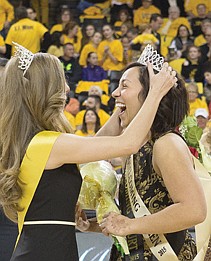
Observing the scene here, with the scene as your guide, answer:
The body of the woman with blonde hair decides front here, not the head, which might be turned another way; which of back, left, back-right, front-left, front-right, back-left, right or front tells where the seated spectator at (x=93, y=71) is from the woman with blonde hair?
front-left

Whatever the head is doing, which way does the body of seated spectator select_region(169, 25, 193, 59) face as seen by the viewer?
toward the camera

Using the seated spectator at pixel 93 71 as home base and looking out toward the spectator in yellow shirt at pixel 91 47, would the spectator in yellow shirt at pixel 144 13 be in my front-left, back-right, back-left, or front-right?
front-right

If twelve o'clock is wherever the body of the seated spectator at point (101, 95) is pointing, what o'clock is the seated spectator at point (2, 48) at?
the seated spectator at point (2, 48) is roughly at 4 o'clock from the seated spectator at point (101, 95).

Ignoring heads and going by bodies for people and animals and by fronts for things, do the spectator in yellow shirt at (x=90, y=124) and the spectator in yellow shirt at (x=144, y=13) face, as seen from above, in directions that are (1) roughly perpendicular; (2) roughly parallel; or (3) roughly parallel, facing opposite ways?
roughly parallel

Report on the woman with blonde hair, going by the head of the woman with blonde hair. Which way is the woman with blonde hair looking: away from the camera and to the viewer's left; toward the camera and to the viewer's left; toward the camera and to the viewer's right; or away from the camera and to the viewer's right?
away from the camera and to the viewer's right

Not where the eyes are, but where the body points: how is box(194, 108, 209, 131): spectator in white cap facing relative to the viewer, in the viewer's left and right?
facing the viewer

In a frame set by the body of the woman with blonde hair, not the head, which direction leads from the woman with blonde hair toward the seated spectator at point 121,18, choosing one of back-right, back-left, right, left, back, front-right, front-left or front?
front-left

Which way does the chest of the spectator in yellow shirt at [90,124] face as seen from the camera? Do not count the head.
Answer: toward the camera

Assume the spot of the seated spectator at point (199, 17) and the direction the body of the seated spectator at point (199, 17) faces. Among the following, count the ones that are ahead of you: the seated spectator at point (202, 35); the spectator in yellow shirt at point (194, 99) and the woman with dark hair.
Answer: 3

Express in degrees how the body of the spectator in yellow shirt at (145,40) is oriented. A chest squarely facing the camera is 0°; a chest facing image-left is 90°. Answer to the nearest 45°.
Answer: approximately 315°

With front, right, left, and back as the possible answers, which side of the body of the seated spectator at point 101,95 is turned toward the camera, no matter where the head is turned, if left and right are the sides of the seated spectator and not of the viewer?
front
